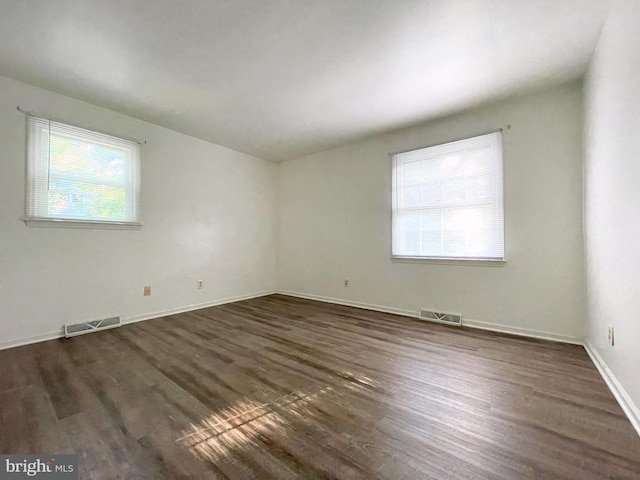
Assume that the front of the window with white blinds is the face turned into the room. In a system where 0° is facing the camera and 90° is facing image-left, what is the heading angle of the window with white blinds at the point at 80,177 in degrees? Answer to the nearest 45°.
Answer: approximately 315°

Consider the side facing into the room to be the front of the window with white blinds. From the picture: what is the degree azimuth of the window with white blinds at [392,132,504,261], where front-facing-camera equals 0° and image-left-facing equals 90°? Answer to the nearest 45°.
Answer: approximately 45°

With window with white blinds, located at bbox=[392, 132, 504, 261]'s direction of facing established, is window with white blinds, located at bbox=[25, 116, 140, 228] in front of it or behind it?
in front

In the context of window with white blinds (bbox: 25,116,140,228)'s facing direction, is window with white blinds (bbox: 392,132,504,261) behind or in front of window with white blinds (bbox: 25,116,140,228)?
in front
